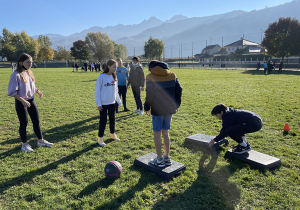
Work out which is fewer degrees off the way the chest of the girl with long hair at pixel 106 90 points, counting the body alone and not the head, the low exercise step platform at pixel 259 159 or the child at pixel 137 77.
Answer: the low exercise step platform

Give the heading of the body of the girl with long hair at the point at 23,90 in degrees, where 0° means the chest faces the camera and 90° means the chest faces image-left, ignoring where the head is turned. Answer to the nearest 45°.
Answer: approximately 315°

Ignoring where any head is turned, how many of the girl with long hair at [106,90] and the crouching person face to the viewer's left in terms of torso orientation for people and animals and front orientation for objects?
1

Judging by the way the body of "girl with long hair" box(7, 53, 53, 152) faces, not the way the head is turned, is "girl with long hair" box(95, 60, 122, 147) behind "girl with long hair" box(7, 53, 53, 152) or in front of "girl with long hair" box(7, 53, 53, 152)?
in front

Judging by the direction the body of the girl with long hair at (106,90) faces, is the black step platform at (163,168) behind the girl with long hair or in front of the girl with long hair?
in front

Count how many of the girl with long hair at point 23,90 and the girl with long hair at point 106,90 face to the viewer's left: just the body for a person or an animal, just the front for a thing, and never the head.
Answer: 0

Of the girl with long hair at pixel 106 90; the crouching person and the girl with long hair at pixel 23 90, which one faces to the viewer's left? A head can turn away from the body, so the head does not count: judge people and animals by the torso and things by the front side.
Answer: the crouching person

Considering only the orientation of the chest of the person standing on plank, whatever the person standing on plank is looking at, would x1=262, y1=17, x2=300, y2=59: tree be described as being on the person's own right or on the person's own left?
on the person's own right

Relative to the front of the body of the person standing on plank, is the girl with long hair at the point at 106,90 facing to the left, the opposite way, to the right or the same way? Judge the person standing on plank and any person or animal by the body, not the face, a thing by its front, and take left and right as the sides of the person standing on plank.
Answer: the opposite way

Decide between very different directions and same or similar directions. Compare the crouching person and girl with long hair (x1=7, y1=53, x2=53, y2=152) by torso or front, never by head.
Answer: very different directions

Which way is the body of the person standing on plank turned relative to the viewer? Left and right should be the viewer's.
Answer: facing away from the viewer and to the left of the viewer

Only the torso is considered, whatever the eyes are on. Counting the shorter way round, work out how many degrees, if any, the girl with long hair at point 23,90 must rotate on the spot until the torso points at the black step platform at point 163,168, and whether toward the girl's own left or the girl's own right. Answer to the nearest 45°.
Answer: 0° — they already face it

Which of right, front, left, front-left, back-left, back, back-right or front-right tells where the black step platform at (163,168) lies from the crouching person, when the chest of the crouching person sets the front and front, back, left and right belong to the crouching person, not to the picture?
front-left

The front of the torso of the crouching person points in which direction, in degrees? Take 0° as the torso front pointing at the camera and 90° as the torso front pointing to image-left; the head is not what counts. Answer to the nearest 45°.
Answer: approximately 90°

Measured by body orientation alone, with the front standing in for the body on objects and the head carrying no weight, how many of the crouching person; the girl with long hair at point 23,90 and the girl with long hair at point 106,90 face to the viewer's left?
1
